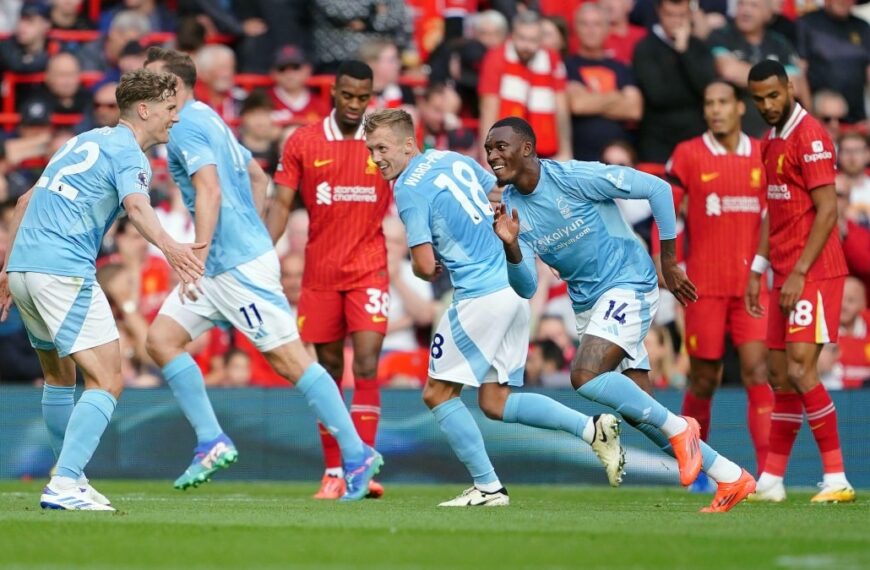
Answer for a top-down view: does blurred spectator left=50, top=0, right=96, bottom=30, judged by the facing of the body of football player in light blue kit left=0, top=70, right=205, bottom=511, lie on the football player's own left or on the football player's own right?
on the football player's own left

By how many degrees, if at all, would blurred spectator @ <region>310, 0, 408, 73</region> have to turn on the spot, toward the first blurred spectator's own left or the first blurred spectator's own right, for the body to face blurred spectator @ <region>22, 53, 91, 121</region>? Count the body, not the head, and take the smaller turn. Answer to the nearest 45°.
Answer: approximately 90° to the first blurred spectator's own right

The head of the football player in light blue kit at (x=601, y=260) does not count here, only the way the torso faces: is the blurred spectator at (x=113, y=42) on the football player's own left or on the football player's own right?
on the football player's own right

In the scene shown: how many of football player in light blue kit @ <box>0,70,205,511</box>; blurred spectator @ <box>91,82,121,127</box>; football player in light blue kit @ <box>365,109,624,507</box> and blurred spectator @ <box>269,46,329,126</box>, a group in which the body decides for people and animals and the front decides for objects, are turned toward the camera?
2

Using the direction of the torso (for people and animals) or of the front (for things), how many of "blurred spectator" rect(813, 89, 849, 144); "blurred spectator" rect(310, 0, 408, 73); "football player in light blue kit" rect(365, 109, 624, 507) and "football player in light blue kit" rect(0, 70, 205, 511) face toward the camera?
2

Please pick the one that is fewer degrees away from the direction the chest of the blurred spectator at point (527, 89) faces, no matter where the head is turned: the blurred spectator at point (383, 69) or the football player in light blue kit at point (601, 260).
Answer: the football player in light blue kit

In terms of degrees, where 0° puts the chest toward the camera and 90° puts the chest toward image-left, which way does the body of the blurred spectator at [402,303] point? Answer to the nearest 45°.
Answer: approximately 0°

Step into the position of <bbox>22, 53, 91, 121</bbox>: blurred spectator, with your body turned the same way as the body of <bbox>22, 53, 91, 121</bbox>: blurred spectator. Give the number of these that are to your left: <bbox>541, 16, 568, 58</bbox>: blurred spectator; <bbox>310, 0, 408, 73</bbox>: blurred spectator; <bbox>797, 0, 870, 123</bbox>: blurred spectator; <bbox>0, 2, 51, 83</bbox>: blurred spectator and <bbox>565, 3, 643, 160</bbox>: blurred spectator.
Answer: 4
